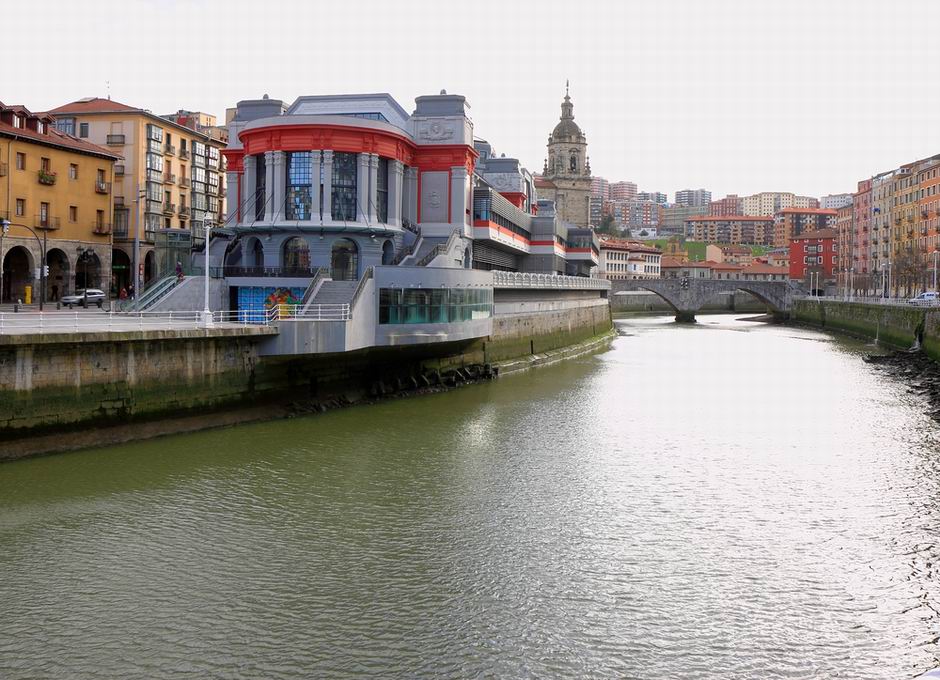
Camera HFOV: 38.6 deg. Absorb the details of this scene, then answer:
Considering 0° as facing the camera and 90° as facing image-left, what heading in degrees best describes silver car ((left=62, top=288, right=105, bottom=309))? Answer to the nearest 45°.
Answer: approximately 45°
